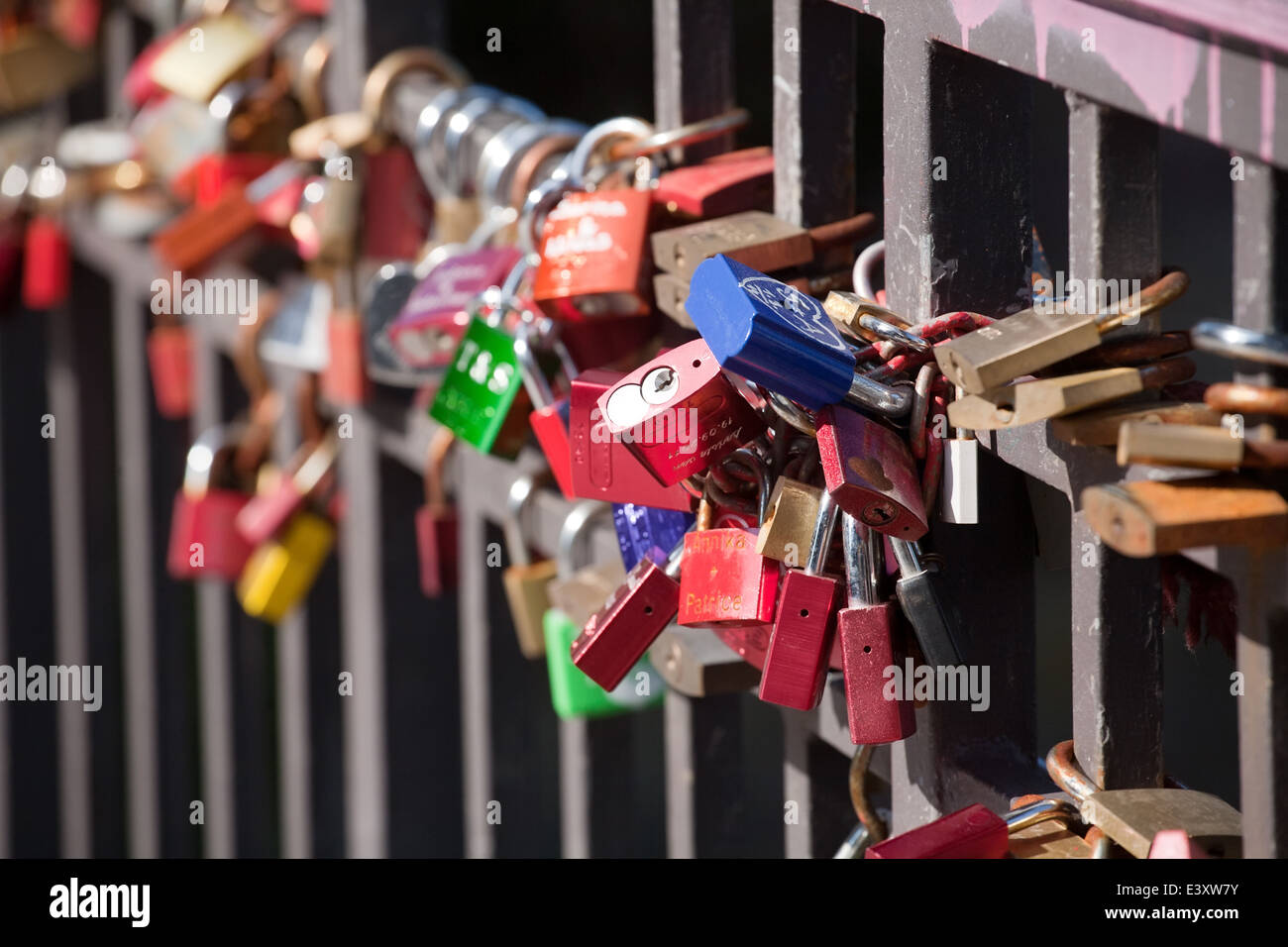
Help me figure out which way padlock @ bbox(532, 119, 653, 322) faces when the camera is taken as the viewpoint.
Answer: facing the viewer
